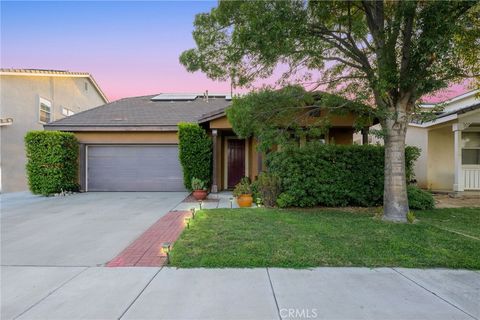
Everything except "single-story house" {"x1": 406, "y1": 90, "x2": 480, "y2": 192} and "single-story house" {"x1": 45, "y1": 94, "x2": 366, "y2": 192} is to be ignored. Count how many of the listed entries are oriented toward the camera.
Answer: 2

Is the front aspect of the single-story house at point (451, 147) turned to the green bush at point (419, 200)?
yes

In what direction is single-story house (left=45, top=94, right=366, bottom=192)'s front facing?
toward the camera

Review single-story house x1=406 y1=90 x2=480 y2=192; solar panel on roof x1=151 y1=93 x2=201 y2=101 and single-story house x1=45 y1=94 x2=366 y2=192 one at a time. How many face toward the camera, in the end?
3

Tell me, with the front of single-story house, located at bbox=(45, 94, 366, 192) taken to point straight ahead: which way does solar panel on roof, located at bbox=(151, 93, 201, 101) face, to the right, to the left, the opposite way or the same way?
the same way

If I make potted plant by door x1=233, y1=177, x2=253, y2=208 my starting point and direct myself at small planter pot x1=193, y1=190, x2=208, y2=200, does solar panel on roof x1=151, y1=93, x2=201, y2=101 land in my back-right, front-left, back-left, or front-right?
front-right

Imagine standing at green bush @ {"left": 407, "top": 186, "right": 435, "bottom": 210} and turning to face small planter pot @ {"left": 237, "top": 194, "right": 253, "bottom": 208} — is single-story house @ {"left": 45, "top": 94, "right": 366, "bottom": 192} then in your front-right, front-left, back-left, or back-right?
front-right

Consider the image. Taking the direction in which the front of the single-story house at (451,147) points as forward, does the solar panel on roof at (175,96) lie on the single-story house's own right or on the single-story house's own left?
on the single-story house's own right

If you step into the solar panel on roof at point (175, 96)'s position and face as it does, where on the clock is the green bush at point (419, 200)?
The green bush is roughly at 11 o'clock from the solar panel on roof.

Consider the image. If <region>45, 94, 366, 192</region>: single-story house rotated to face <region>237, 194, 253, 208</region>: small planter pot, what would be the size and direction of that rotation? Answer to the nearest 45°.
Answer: approximately 45° to its left

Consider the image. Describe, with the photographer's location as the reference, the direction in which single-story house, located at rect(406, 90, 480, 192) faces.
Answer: facing the viewer

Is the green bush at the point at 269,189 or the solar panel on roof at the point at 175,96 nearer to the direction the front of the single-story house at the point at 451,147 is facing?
the green bush
